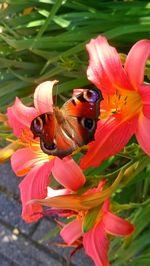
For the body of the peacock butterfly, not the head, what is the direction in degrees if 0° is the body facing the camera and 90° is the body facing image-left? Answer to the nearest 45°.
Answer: approximately 135°
